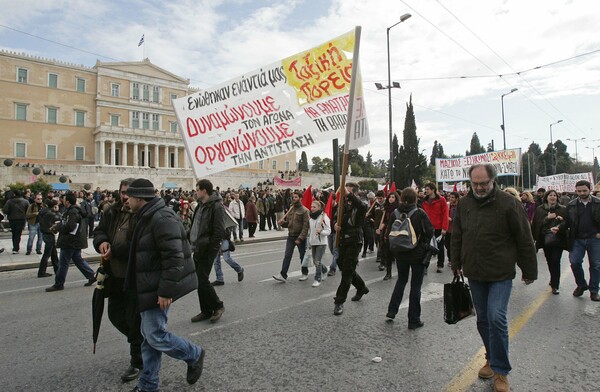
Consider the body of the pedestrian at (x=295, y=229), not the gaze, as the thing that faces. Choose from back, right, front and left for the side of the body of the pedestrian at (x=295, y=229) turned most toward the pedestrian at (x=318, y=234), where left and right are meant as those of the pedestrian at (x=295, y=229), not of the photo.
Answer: left

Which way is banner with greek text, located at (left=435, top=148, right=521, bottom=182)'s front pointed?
toward the camera

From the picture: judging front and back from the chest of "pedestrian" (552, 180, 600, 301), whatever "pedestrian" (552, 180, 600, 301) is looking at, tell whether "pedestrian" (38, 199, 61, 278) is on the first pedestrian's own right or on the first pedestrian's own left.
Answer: on the first pedestrian's own right

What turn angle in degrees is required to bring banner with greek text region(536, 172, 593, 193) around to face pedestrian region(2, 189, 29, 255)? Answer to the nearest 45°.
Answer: approximately 45° to its right

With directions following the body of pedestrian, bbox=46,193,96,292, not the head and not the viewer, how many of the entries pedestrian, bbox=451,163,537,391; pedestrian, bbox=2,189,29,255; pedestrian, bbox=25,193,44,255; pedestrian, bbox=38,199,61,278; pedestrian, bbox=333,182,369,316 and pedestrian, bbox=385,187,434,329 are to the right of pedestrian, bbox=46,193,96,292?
3

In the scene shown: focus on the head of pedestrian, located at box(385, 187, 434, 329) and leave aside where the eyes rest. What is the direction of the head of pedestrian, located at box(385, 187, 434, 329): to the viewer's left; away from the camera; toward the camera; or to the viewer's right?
away from the camera
